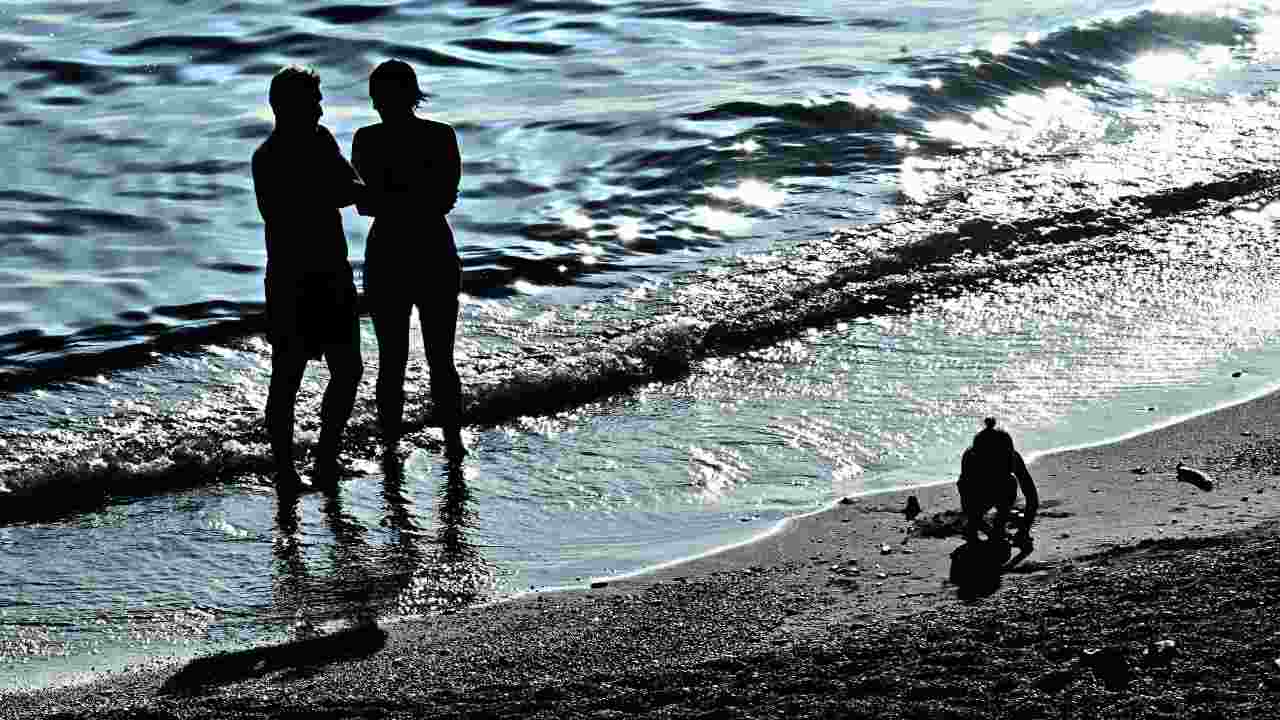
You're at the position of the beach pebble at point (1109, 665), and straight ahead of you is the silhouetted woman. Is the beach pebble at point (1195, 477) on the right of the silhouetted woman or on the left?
right

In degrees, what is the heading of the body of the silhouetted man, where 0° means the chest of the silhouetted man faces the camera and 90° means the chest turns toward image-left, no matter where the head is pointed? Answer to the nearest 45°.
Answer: approximately 315°

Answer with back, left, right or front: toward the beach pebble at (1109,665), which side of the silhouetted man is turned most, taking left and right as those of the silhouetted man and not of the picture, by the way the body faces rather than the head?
front

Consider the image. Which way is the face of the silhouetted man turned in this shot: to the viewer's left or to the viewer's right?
to the viewer's right

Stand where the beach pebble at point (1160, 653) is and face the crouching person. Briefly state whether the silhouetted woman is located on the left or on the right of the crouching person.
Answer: left

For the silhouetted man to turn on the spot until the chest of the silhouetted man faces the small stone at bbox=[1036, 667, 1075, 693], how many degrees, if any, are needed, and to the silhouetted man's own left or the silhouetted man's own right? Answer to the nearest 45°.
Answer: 0° — they already face it

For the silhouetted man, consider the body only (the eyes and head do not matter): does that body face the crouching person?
yes

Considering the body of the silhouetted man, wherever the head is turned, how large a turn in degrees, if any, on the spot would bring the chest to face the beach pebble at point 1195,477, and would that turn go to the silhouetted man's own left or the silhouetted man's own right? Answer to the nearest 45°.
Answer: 0° — they already face it
